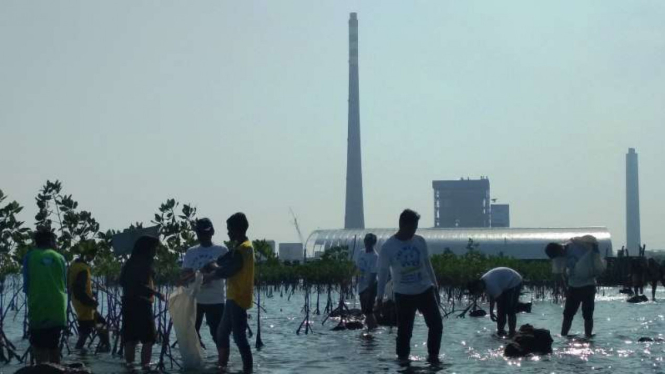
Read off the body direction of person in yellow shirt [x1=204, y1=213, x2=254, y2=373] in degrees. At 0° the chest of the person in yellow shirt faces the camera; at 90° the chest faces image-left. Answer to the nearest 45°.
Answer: approximately 90°

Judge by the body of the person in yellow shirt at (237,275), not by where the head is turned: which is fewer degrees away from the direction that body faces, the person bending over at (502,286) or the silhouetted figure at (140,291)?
the silhouetted figure

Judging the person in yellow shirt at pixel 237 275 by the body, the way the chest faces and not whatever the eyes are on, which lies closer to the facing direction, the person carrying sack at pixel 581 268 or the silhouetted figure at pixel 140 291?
the silhouetted figure

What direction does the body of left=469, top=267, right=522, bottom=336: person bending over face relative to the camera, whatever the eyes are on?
to the viewer's left

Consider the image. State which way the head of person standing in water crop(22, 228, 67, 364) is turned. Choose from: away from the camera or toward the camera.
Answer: away from the camera

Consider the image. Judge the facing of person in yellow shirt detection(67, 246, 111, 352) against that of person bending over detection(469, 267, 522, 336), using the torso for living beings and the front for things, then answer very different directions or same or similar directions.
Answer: very different directions

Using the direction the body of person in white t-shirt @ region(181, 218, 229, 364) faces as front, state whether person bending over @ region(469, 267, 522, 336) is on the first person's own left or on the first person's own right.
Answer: on the first person's own left

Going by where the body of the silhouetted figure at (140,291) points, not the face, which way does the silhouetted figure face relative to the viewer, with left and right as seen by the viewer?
facing to the right of the viewer

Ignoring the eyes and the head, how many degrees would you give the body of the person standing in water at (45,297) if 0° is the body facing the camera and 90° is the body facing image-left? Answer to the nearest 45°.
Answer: approximately 180°
